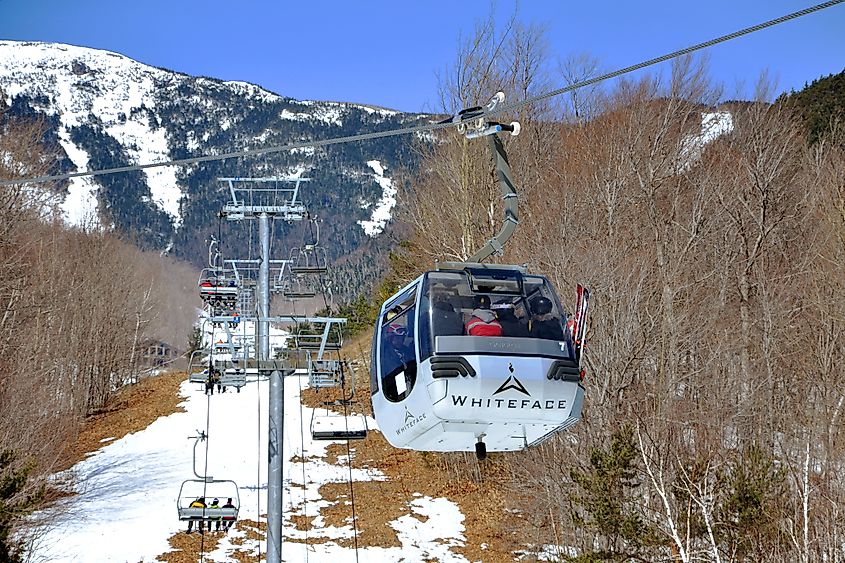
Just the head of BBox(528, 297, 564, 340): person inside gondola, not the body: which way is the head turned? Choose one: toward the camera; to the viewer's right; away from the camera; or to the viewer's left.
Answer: away from the camera

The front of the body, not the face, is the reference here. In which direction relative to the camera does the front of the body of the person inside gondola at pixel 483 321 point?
away from the camera

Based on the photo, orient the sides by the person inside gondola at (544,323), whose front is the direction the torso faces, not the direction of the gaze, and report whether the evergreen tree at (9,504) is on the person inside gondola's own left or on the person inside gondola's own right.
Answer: on the person inside gondola's own left

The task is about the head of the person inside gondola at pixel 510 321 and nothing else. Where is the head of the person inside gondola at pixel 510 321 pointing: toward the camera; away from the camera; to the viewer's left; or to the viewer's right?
away from the camera

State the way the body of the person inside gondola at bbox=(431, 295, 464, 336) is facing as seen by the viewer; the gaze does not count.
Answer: away from the camera

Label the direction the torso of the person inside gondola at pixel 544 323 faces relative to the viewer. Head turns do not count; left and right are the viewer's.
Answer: facing away from the viewer

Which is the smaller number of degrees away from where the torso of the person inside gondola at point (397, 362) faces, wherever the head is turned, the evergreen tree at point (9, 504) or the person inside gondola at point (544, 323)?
the person inside gondola
